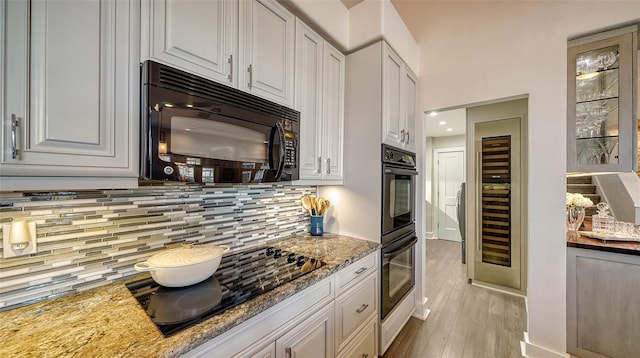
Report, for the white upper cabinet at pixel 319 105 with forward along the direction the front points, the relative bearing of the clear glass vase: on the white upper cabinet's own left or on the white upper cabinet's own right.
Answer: on the white upper cabinet's own left

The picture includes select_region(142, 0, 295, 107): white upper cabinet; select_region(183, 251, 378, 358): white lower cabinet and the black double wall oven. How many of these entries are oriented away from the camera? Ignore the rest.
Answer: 0

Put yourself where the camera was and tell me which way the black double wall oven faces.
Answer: facing the viewer and to the right of the viewer

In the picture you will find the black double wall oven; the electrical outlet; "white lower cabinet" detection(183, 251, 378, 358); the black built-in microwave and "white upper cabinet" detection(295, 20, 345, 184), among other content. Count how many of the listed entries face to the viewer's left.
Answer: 0

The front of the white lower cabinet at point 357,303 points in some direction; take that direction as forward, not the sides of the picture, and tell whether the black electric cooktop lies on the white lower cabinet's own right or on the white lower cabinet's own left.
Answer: on the white lower cabinet's own right

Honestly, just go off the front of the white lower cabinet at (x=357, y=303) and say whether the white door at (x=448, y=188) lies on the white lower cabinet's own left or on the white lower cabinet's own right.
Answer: on the white lower cabinet's own left

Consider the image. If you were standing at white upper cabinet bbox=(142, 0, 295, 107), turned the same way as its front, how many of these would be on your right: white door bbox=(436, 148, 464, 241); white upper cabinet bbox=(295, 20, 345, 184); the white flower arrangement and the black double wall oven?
0

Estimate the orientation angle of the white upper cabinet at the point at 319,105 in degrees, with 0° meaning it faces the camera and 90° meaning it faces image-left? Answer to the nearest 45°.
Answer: approximately 315°

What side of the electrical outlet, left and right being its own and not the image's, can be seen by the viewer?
front

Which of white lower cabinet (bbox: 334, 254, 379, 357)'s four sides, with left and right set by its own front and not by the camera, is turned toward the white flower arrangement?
left

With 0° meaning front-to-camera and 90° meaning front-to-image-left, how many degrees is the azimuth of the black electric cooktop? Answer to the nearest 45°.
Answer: approximately 315°

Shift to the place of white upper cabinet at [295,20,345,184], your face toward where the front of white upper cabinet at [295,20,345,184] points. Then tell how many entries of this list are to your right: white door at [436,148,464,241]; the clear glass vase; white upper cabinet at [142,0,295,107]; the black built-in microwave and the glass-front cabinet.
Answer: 2

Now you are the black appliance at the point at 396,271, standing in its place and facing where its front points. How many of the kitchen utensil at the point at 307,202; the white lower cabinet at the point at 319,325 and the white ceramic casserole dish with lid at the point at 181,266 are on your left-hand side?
0

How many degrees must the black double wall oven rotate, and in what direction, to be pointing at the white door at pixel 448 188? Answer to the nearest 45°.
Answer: approximately 135° to its left

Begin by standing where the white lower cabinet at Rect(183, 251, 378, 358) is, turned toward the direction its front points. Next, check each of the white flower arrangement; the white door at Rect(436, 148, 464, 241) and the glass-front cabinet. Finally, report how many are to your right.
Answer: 0

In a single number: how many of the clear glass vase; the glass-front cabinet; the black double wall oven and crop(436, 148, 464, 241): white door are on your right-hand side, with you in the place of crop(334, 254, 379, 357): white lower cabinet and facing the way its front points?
0

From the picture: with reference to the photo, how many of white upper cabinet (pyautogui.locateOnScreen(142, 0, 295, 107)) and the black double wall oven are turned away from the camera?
0
